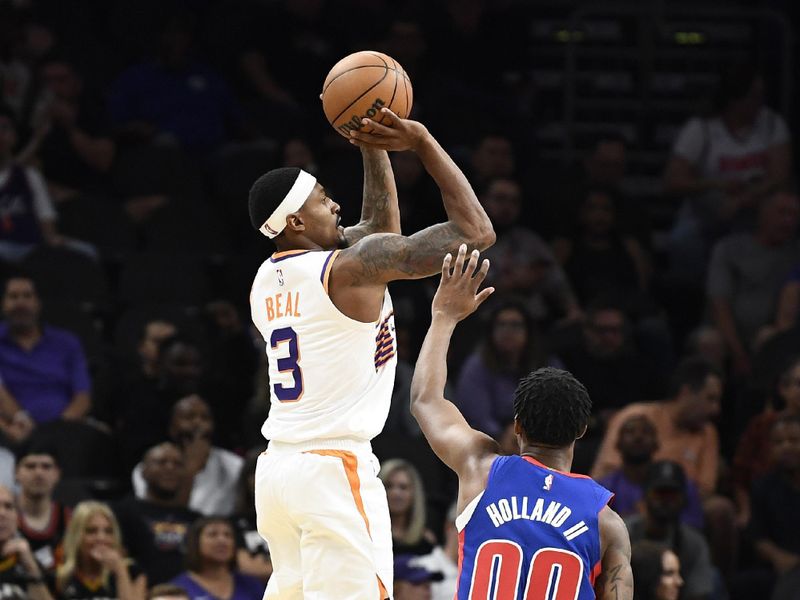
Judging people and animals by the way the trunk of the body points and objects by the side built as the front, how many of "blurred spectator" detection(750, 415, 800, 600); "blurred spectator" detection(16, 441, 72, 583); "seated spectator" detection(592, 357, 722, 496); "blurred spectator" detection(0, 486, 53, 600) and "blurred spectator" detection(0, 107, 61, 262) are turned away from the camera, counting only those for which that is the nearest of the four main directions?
0

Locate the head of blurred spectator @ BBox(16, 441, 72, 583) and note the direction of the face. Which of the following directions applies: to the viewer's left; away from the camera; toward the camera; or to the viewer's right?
toward the camera

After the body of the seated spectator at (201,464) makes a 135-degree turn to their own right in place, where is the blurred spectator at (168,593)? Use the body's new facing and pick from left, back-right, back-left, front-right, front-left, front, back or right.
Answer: back-left

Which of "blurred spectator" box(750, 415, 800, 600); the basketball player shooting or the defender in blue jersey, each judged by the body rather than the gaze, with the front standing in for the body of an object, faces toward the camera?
the blurred spectator

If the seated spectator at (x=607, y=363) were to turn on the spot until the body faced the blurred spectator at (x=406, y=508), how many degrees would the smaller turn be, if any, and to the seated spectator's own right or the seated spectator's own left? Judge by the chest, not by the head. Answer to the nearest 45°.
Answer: approximately 45° to the seated spectator's own right

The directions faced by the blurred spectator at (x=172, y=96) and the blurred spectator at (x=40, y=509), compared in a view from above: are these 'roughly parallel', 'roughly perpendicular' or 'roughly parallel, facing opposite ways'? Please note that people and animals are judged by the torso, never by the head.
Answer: roughly parallel

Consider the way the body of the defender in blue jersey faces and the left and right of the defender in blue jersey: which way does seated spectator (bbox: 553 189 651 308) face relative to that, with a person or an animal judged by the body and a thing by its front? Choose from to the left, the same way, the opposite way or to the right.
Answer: the opposite way

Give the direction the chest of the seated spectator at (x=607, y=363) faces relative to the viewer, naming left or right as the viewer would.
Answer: facing the viewer

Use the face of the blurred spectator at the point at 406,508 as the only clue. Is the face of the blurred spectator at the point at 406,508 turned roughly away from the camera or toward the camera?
toward the camera

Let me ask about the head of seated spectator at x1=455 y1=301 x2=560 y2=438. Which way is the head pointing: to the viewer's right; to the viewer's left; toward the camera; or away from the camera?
toward the camera

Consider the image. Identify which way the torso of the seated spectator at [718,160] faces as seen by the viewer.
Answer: toward the camera

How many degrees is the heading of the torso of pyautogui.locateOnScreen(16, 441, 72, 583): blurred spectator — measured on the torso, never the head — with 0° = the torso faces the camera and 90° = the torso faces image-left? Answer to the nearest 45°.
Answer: approximately 0°

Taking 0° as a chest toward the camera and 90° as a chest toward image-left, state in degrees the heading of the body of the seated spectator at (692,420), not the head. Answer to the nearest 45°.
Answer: approximately 315°

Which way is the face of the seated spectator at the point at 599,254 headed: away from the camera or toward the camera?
toward the camera

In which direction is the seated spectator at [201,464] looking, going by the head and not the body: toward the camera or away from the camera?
toward the camera

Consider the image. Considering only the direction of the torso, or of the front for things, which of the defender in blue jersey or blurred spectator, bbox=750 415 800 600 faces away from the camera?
the defender in blue jersey

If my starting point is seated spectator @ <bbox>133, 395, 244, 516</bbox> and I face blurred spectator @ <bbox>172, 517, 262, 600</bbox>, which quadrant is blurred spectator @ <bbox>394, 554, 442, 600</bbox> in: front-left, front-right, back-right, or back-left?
front-left

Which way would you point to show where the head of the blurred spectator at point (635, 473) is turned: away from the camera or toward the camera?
toward the camera

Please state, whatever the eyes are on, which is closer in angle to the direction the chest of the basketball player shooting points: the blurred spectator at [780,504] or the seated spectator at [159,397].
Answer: the blurred spectator

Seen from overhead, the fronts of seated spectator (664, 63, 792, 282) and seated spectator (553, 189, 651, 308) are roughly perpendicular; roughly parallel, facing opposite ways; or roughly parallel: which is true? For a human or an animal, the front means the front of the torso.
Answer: roughly parallel

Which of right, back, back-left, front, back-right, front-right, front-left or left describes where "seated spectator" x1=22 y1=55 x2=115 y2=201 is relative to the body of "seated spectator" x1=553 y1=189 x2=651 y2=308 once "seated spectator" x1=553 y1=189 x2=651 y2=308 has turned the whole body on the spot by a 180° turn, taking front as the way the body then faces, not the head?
left
